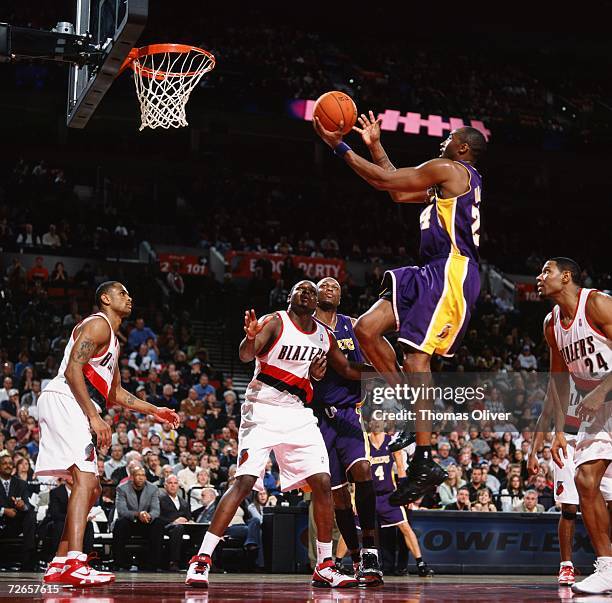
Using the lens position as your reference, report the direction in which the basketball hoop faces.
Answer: facing to the right of the viewer

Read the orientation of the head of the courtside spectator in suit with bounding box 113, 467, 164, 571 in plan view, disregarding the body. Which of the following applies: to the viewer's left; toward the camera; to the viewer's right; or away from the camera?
toward the camera

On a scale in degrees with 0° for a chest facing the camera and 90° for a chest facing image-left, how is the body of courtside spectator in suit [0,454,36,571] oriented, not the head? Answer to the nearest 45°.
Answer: approximately 0°

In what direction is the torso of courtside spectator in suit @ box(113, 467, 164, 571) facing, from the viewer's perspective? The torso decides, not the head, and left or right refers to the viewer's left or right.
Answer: facing the viewer

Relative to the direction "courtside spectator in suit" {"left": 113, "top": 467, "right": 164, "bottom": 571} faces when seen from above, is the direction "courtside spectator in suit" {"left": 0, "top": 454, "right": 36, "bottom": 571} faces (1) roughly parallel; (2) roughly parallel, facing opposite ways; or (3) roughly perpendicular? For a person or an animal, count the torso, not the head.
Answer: roughly parallel

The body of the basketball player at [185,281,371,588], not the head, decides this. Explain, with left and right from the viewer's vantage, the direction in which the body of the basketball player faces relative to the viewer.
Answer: facing the viewer and to the right of the viewer

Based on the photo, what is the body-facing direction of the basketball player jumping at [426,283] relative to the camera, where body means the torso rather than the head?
to the viewer's left

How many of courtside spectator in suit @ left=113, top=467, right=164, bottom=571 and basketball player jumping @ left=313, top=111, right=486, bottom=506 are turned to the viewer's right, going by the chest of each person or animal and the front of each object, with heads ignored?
0

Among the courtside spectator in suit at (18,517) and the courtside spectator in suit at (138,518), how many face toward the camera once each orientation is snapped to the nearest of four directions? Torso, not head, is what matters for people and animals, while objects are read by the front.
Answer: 2

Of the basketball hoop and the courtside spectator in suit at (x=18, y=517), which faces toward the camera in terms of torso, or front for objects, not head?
the courtside spectator in suit
